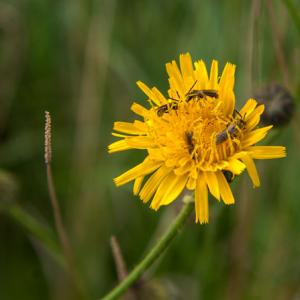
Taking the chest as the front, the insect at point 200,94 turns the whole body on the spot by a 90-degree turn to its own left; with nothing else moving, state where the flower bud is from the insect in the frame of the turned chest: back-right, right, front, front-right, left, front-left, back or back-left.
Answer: back-left

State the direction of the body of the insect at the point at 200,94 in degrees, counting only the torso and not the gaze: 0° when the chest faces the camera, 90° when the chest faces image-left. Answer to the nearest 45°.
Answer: approximately 90°

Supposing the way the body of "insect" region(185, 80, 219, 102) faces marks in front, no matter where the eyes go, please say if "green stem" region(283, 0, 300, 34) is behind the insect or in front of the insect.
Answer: behind
